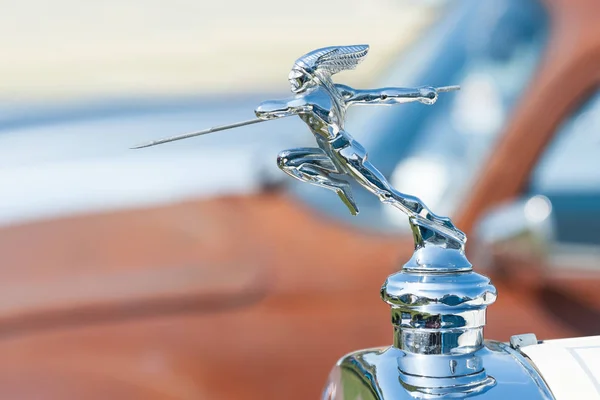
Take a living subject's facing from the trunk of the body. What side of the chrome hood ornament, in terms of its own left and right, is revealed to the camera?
left
